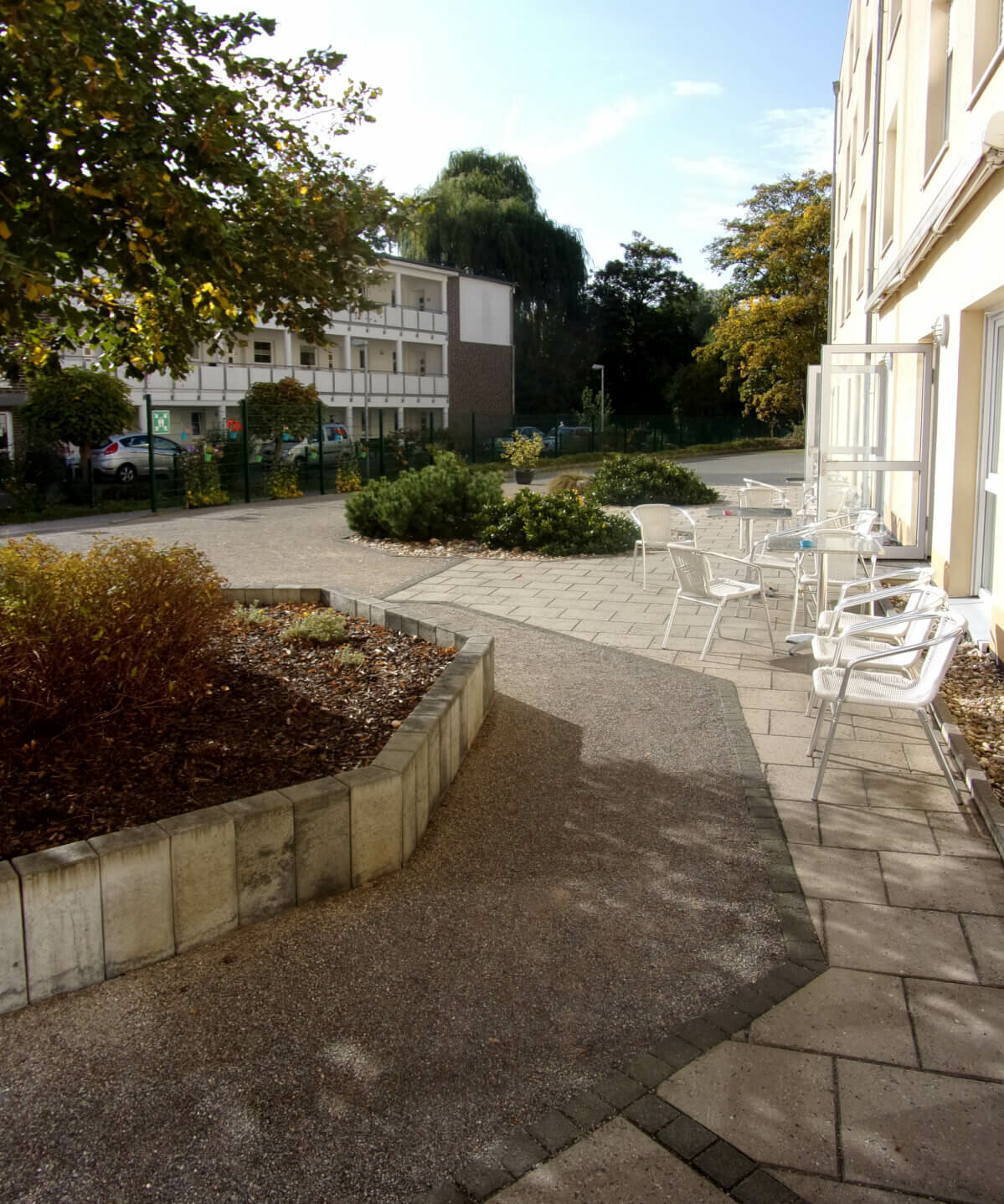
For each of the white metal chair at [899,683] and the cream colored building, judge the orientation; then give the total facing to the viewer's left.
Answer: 2

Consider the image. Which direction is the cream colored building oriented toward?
to the viewer's left

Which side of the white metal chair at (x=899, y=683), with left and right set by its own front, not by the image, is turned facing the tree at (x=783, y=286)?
right

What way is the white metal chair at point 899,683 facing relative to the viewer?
to the viewer's left
